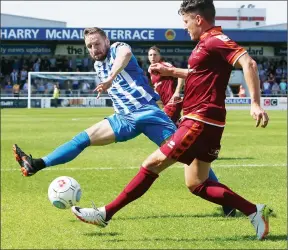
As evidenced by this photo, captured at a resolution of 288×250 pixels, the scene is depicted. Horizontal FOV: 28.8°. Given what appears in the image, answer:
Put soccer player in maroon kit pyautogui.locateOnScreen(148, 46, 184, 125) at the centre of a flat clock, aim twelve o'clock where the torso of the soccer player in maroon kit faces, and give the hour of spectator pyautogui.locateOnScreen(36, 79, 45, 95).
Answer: The spectator is roughly at 4 o'clock from the soccer player in maroon kit.

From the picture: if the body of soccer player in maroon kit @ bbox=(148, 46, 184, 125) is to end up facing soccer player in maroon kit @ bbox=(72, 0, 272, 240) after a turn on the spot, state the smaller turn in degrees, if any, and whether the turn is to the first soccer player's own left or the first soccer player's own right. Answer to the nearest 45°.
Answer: approximately 45° to the first soccer player's own left

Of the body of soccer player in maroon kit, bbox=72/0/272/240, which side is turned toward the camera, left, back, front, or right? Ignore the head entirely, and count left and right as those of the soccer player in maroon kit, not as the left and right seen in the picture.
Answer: left

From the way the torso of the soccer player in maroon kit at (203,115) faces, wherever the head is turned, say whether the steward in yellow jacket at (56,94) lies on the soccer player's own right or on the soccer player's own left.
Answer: on the soccer player's own right

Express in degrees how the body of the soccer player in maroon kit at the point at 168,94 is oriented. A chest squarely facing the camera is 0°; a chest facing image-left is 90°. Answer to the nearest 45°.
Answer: approximately 45°

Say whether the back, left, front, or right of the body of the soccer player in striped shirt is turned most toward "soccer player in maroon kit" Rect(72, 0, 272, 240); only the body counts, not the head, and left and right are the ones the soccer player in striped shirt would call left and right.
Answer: left

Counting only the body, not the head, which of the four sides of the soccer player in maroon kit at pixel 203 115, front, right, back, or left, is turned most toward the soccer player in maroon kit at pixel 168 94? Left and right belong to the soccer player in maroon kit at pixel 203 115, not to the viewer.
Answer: right
